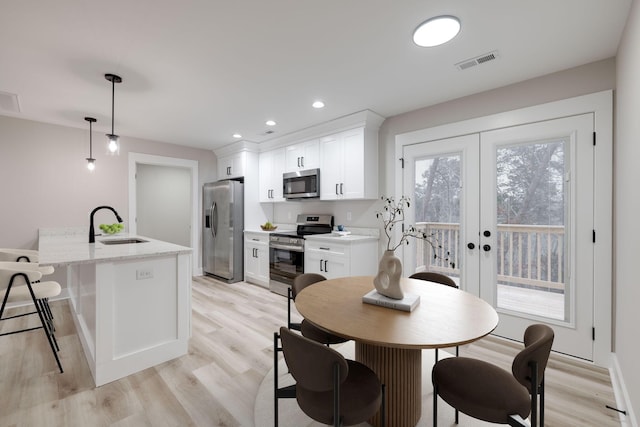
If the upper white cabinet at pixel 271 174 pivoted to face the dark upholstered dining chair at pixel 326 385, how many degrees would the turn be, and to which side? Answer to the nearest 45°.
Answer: approximately 45° to its left

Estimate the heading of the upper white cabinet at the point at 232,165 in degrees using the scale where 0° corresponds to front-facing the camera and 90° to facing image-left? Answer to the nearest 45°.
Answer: approximately 45°

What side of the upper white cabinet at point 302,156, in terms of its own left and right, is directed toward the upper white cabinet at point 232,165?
right

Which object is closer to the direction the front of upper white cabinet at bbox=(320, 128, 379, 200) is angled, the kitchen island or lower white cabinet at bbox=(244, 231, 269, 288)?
the kitchen island

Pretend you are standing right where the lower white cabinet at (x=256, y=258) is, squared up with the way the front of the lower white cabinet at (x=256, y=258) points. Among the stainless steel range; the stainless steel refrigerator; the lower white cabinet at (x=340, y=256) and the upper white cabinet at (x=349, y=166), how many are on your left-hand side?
3

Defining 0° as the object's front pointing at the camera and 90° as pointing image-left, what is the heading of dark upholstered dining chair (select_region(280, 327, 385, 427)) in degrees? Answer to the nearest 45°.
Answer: approximately 225°

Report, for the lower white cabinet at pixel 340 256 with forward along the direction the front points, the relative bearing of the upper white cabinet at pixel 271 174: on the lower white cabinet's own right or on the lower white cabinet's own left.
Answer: on the lower white cabinet's own right

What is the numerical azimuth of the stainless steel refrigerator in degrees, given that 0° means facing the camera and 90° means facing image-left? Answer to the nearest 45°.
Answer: approximately 45°

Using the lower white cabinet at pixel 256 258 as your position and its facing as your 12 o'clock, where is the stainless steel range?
The stainless steel range is roughly at 9 o'clock from the lower white cabinet.
